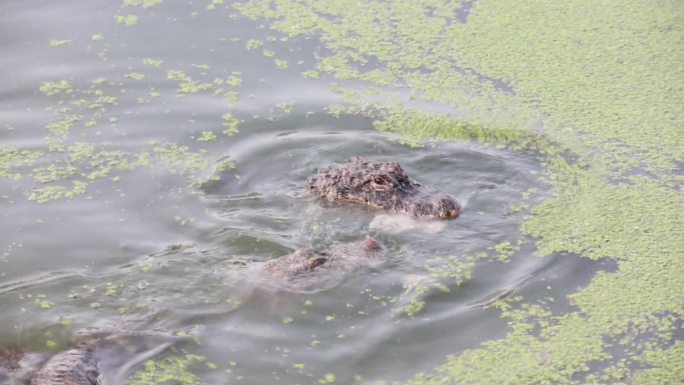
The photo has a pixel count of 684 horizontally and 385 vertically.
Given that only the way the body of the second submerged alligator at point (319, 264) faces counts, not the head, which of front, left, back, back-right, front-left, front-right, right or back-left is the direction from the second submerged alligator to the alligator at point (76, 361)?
back

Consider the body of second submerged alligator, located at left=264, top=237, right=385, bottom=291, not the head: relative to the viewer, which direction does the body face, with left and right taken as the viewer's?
facing away from the viewer and to the right of the viewer

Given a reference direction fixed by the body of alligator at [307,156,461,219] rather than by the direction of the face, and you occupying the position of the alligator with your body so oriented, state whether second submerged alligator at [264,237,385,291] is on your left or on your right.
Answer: on your right

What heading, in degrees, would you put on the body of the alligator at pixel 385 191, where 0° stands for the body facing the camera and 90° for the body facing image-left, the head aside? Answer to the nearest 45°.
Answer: approximately 315°

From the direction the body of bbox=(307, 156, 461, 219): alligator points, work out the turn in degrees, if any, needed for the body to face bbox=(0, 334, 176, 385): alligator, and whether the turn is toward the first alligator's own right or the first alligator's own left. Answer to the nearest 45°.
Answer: approximately 90° to the first alligator's own right
